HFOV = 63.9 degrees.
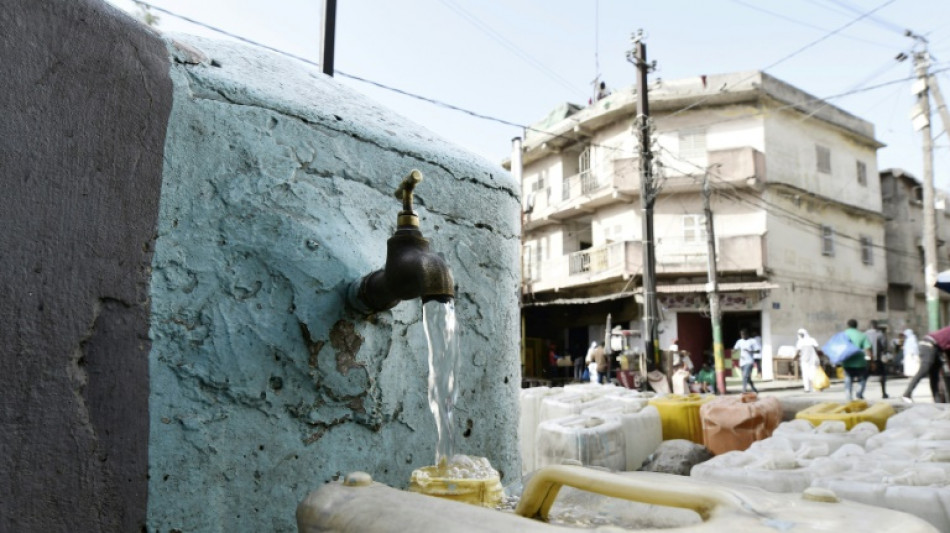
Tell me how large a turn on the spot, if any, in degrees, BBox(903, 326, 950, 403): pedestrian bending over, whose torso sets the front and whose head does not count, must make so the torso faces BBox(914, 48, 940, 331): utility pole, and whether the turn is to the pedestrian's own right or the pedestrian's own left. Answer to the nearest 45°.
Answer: approximately 90° to the pedestrian's own left

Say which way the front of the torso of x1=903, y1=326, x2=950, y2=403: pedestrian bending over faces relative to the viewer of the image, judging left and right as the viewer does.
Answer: facing to the right of the viewer

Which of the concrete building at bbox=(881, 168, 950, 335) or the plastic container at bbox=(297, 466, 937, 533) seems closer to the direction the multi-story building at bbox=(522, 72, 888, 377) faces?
the plastic container

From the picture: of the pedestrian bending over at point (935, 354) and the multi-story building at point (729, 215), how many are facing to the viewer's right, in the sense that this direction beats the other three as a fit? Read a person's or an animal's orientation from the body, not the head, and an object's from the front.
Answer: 1

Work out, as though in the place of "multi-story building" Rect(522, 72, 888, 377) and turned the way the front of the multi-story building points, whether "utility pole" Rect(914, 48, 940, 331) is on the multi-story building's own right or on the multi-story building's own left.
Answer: on the multi-story building's own left
